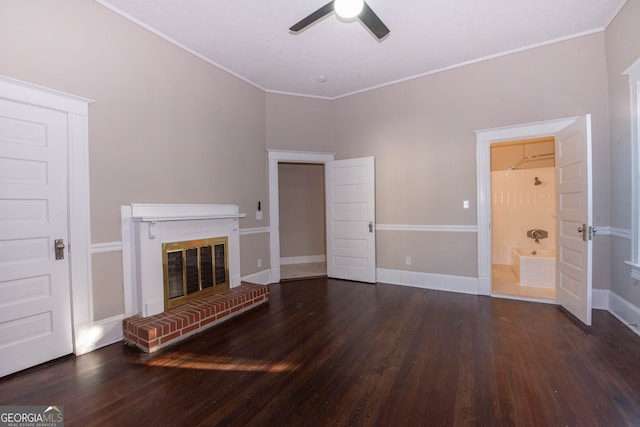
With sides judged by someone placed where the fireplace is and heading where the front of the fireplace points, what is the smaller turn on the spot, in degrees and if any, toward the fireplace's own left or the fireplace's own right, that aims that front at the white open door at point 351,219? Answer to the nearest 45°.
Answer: approximately 45° to the fireplace's own left

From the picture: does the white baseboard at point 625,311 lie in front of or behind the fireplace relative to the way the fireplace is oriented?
in front

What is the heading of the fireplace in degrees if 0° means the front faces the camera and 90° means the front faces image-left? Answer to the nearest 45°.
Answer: approximately 315°

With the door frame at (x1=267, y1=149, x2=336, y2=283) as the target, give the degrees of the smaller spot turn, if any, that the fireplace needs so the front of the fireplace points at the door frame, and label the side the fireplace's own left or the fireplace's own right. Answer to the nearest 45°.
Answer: approximately 90° to the fireplace's own left

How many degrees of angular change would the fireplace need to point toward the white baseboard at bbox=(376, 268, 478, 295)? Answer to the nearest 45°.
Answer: approximately 45° to its left

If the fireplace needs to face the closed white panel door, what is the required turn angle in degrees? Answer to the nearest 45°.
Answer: approximately 90° to its right

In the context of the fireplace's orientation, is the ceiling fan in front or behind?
in front

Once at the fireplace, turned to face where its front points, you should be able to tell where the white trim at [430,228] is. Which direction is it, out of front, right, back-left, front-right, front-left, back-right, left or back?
front-left

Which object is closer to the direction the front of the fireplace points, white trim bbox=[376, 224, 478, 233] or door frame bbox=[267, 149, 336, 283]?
the white trim

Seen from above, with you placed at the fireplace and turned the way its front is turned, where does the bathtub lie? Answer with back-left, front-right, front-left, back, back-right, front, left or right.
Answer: front-left

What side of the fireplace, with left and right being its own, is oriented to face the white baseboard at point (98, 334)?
right

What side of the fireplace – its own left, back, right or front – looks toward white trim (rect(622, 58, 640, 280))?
front

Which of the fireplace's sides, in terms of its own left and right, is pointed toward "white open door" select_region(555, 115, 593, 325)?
front

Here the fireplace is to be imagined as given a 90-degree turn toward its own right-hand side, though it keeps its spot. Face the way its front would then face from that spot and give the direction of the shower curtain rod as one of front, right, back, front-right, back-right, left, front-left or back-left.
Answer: back-left
